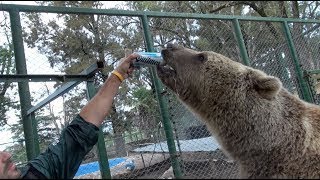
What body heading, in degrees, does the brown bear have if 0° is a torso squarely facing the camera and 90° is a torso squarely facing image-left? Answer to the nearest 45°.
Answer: approximately 90°
